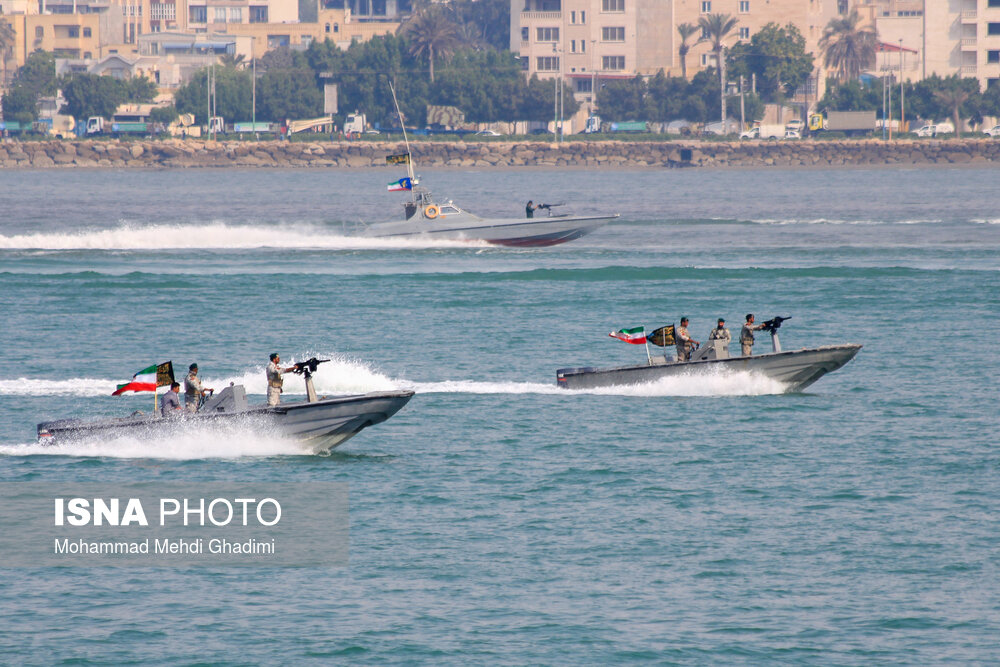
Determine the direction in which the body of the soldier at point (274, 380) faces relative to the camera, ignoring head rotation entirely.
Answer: to the viewer's right

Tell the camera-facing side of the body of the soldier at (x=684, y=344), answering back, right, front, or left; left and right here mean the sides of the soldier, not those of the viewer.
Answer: right

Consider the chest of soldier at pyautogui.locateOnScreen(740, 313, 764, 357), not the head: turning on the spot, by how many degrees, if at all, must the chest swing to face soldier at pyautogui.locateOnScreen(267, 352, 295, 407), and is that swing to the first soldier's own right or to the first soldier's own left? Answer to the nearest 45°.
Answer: approximately 135° to the first soldier's own right

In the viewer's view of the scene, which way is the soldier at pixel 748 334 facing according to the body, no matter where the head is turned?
to the viewer's right

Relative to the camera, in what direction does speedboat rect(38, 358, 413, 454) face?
facing to the right of the viewer

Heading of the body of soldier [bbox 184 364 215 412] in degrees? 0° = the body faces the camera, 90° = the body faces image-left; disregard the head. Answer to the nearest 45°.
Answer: approximately 270°

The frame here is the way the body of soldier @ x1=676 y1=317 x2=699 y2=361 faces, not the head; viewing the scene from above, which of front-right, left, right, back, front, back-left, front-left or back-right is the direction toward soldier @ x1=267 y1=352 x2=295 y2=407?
back-right

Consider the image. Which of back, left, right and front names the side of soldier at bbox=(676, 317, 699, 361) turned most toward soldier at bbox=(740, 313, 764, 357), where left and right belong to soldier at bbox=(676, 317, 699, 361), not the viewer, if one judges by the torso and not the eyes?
front

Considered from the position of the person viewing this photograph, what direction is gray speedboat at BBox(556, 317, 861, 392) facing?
facing to the right of the viewer
